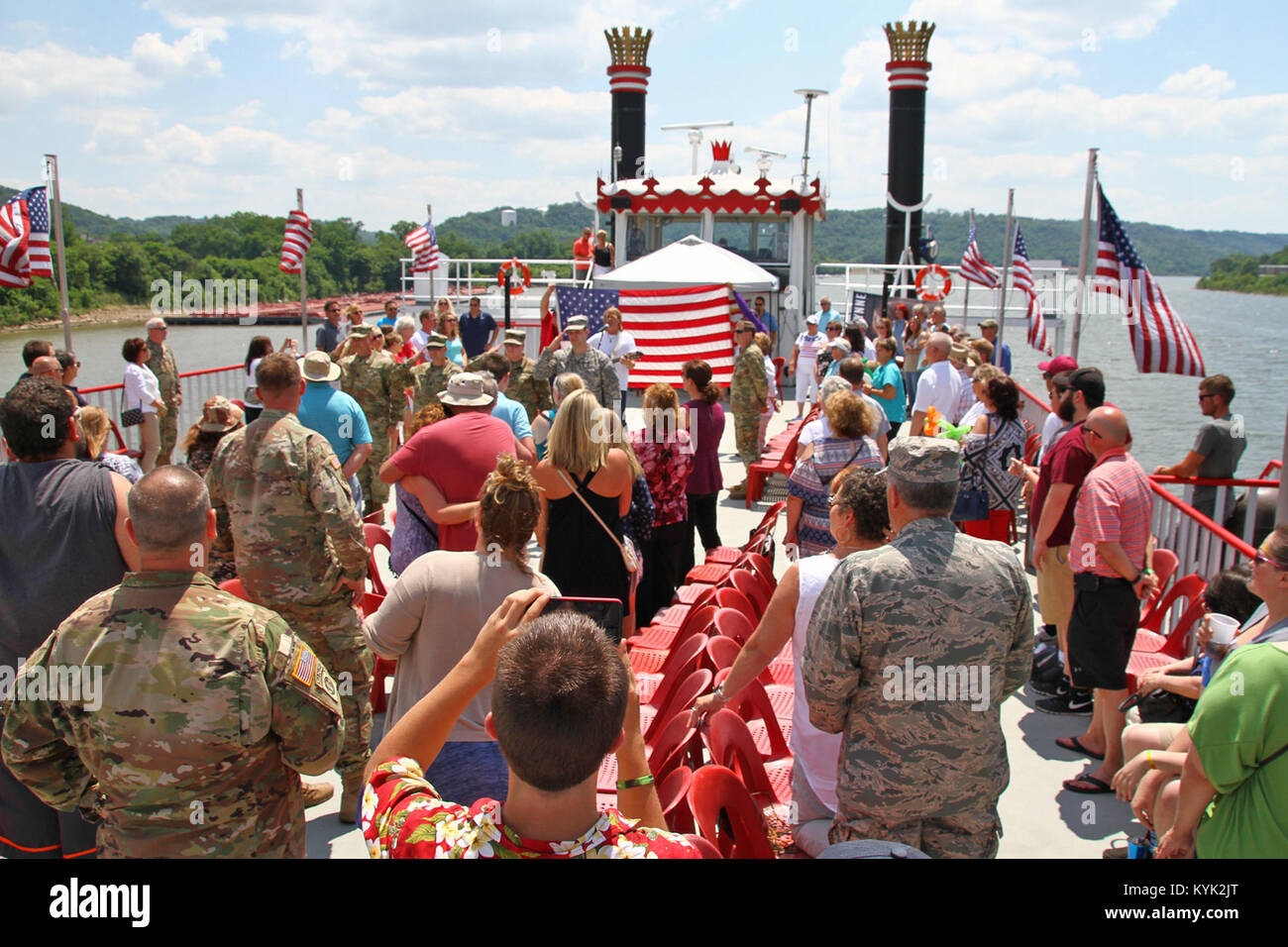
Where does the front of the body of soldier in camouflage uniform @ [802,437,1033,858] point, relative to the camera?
away from the camera

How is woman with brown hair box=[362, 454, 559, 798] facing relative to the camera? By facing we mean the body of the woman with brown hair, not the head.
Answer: away from the camera

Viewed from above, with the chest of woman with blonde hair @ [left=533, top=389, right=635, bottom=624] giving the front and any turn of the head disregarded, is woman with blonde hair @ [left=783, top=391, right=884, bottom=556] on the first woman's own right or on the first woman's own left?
on the first woman's own right

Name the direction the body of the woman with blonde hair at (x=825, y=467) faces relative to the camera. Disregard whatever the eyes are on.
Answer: away from the camera

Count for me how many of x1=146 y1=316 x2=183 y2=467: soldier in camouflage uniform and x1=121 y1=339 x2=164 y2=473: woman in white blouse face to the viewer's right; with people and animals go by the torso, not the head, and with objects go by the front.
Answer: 2

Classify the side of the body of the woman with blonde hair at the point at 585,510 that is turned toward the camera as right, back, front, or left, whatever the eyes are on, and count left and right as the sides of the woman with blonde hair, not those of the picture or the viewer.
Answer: back

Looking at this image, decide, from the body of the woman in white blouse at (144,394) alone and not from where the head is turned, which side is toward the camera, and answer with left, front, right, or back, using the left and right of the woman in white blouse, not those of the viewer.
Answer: right

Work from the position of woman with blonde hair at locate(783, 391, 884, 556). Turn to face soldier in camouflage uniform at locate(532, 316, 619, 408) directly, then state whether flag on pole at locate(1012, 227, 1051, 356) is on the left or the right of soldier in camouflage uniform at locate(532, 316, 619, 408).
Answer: right

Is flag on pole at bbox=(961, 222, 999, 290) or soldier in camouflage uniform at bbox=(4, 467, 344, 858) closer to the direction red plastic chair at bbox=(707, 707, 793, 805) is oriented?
the flag on pole

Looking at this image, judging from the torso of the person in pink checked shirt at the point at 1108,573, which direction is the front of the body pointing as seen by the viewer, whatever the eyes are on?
to the viewer's left

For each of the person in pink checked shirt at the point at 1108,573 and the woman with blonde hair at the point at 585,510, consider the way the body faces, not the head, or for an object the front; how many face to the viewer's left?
1

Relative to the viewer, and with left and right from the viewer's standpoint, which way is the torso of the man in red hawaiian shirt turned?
facing away from the viewer

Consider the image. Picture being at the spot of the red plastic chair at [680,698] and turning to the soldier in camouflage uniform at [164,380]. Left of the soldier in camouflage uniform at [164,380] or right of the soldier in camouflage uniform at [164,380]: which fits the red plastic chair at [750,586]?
right

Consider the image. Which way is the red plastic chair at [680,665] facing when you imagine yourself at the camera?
facing away from the viewer and to the left of the viewer
